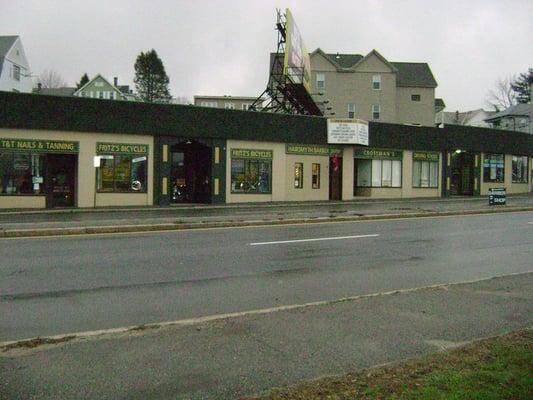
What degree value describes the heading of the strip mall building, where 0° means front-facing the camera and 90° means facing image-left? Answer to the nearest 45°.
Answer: approximately 315°
